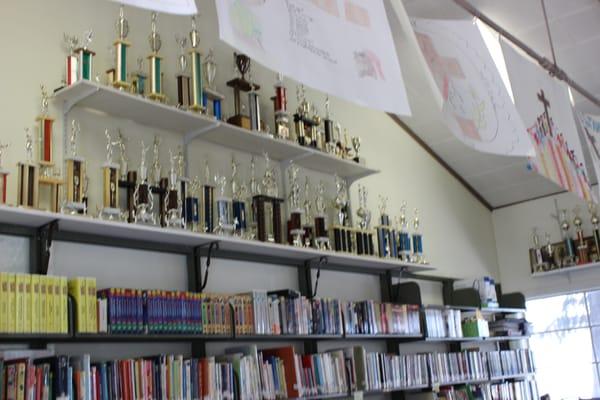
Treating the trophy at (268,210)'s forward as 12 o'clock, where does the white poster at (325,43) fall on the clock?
The white poster is roughly at 12 o'clock from the trophy.

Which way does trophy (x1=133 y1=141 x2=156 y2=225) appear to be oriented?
toward the camera

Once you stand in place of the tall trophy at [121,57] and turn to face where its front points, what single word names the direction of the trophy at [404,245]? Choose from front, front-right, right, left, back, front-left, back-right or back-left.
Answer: back-left

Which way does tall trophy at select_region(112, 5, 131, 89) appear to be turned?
toward the camera

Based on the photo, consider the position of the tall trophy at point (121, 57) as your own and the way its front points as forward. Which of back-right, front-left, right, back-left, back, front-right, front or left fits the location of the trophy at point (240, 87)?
back-left

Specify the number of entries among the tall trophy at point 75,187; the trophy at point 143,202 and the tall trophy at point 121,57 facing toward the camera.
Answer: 3

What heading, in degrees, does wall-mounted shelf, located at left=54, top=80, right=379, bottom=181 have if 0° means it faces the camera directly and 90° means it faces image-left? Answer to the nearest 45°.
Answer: approximately 315°

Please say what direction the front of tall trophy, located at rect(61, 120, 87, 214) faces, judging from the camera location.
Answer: facing the viewer

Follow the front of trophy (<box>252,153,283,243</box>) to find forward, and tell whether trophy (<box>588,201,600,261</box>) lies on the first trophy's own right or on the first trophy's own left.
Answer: on the first trophy's own left
